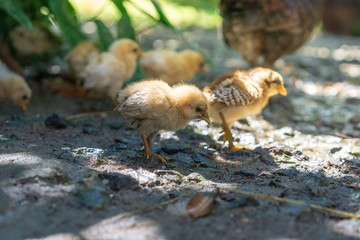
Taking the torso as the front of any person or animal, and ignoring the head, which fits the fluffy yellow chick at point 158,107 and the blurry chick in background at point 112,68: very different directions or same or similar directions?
same or similar directions

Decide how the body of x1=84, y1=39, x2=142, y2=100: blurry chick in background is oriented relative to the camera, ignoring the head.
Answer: to the viewer's right

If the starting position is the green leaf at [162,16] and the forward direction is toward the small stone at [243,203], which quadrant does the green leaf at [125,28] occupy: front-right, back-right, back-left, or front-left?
back-right

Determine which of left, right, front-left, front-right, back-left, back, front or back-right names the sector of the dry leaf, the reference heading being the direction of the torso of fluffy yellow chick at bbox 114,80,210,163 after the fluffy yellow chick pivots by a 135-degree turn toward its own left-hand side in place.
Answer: back-left

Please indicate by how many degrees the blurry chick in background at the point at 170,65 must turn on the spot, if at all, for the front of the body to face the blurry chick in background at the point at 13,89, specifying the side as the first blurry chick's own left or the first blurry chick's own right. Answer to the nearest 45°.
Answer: approximately 135° to the first blurry chick's own right

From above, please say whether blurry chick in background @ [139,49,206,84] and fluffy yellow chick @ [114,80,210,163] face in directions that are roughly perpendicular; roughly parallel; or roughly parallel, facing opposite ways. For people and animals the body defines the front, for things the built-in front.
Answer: roughly parallel

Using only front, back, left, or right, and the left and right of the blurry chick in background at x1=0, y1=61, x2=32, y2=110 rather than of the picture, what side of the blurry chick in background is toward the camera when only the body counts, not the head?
right

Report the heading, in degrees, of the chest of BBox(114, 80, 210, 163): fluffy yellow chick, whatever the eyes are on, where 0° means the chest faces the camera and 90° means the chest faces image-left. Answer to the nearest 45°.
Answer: approximately 270°
